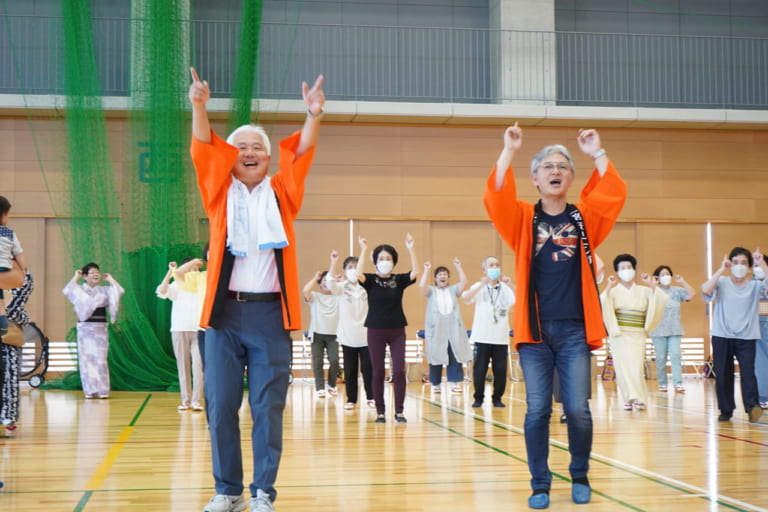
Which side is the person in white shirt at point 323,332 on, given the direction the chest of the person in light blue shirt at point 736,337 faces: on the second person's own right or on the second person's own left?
on the second person's own right

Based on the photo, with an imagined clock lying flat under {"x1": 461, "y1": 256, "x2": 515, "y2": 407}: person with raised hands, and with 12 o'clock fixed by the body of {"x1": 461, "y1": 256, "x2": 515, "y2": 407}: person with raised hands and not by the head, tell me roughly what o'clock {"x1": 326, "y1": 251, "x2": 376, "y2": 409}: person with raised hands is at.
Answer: {"x1": 326, "y1": 251, "x2": 376, "y2": 409}: person with raised hands is roughly at 2 o'clock from {"x1": 461, "y1": 256, "x2": 515, "y2": 407}: person with raised hands.

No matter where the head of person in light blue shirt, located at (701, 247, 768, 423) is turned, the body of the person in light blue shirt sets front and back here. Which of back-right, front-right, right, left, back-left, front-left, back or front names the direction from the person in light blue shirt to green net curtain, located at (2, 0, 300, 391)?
right

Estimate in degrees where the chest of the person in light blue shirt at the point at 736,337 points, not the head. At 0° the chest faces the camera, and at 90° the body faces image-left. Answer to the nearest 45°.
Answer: approximately 0°

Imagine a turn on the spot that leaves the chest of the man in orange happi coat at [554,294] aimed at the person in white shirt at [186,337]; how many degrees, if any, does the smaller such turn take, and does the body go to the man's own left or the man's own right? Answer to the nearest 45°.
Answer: approximately 135° to the man's own right

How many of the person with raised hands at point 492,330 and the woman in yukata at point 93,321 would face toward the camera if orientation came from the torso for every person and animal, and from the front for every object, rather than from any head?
2

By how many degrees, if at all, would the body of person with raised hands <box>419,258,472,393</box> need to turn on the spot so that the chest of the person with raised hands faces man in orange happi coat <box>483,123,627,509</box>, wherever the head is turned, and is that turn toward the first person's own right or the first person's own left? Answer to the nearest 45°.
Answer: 0° — they already face them

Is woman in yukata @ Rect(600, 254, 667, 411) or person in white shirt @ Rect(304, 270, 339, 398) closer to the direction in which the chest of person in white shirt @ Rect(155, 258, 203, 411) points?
the woman in yukata

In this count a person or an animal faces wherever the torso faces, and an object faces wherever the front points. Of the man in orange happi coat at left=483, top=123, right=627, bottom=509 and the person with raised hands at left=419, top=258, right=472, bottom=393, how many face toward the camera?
2

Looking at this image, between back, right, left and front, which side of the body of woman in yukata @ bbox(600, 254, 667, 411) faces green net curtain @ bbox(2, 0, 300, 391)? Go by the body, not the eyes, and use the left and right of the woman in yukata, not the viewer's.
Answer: right
